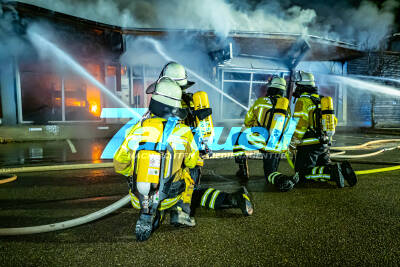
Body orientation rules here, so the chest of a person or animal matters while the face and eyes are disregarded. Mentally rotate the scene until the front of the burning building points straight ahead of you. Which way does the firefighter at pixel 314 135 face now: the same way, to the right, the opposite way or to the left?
the opposite way

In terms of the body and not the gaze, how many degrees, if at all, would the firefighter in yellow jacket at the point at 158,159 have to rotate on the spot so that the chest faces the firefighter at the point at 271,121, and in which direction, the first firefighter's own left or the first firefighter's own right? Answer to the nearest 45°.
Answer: approximately 45° to the first firefighter's own right

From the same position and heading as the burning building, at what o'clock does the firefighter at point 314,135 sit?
The firefighter is roughly at 11 o'clock from the burning building.

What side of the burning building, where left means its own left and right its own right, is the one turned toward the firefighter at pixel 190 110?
front

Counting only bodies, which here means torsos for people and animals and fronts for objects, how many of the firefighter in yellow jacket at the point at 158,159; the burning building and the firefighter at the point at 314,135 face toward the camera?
1

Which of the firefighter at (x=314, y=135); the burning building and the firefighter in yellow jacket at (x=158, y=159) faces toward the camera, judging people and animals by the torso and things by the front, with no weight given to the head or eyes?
the burning building

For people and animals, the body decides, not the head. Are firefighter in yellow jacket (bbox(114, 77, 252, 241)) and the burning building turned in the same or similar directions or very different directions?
very different directions

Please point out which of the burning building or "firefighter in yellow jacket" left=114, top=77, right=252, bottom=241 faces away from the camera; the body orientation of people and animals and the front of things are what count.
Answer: the firefighter in yellow jacket

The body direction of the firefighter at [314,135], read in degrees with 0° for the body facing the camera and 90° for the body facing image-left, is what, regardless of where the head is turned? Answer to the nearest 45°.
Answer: approximately 135°

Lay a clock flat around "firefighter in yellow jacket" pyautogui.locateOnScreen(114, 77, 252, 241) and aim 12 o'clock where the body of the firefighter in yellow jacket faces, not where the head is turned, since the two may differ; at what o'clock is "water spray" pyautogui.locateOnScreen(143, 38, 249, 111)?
The water spray is roughly at 12 o'clock from the firefighter in yellow jacket.

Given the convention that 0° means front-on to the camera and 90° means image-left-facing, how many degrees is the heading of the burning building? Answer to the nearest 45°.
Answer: approximately 0°

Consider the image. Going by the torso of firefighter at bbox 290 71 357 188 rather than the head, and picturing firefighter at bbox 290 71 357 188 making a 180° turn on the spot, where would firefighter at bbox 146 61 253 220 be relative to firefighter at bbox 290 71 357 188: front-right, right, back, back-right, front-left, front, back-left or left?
right

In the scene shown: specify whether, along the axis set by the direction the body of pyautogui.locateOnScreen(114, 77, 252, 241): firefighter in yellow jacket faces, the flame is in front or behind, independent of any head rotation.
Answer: in front

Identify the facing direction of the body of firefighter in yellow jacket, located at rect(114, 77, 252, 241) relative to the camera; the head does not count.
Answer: away from the camera
